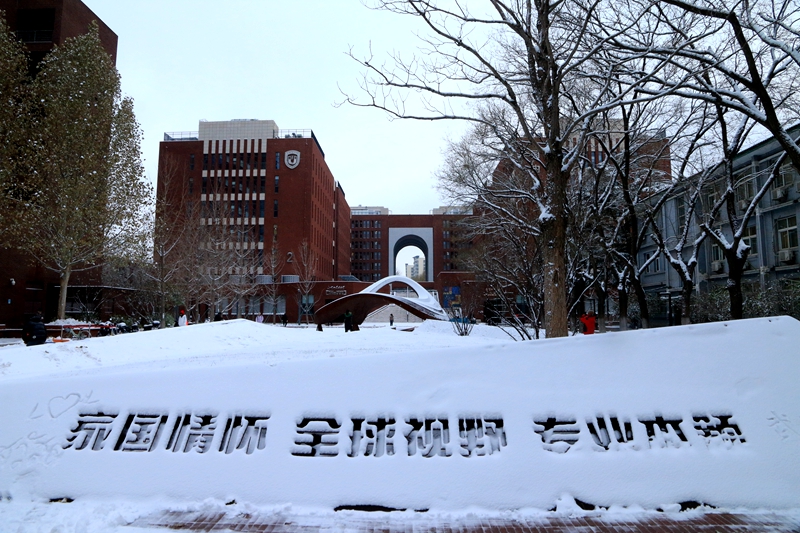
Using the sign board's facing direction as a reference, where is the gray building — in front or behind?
behind

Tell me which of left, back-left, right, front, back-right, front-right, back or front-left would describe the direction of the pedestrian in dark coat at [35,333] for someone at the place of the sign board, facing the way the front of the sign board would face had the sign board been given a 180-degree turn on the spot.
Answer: front-left

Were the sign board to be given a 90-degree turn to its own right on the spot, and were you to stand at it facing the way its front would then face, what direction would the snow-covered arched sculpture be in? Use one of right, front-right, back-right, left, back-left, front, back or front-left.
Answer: right

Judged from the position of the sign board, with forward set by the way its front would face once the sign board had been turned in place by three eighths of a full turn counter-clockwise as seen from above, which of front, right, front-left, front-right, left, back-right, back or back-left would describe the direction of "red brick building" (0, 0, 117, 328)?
left

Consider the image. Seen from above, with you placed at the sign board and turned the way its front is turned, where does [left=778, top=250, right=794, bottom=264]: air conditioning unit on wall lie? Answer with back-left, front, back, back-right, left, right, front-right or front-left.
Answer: back-left

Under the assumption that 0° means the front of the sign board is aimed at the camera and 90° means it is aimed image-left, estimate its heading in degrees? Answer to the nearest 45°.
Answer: approximately 0°

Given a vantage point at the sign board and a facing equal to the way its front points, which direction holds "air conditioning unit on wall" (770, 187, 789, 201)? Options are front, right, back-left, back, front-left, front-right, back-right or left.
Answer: back-left

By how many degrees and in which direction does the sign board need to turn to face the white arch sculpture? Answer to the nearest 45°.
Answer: approximately 180°
